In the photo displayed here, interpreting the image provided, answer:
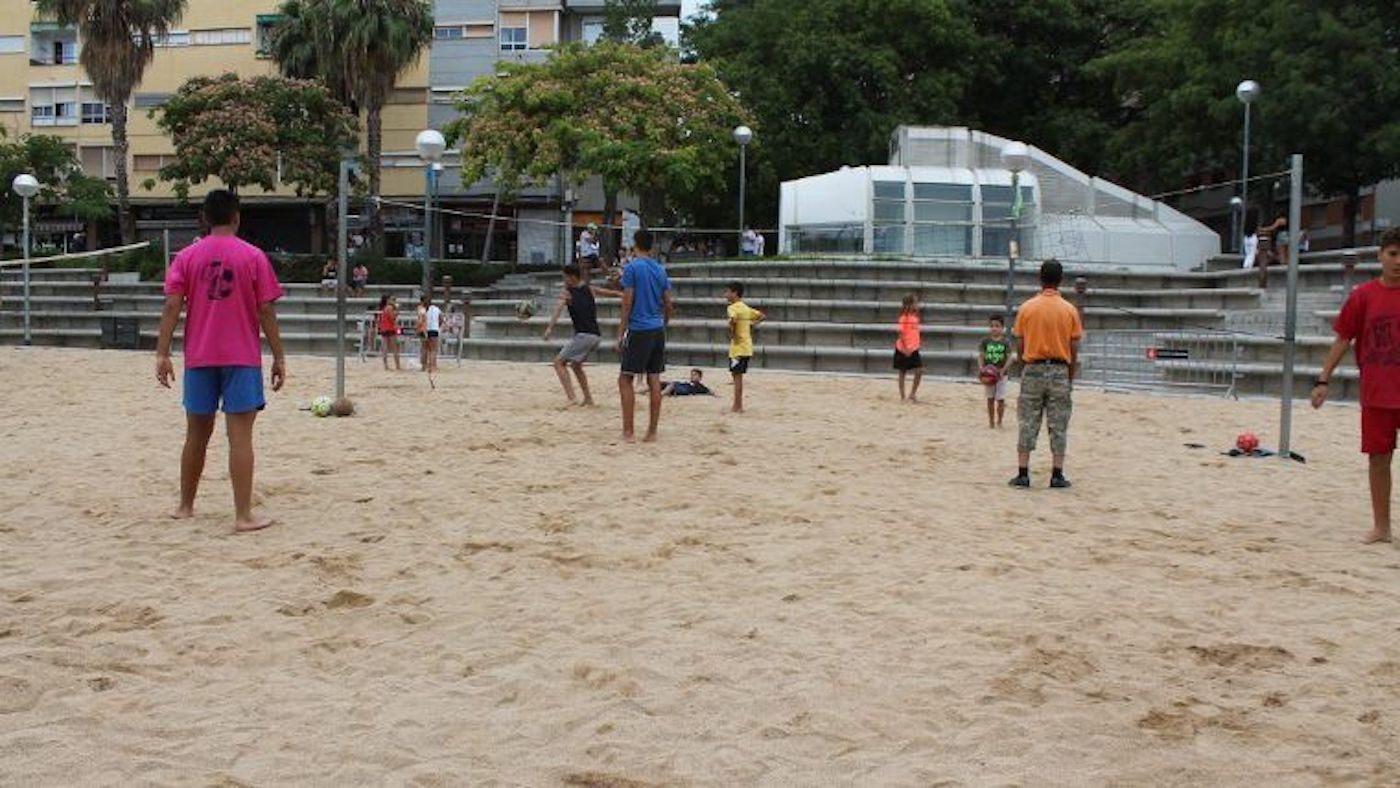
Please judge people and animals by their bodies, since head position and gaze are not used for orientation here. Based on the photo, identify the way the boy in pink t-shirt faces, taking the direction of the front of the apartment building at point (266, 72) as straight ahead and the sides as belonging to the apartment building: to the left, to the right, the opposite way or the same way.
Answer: the opposite way

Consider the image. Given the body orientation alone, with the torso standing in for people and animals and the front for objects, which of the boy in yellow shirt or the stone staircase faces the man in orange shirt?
the stone staircase

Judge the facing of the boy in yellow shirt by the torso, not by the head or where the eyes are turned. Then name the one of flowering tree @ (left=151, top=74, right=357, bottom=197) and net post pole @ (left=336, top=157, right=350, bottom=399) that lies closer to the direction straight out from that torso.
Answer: the net post pole

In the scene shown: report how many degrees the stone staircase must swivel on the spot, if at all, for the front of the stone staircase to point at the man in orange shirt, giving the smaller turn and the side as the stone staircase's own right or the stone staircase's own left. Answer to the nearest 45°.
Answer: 0° — it already faces them

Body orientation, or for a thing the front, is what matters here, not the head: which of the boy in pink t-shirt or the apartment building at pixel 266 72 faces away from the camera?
the boy in pink t-shirt

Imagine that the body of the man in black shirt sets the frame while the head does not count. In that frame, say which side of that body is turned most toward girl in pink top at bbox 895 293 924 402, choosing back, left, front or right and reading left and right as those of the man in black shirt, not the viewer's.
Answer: back

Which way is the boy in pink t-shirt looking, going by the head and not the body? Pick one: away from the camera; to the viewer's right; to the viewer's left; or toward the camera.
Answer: away from the camera

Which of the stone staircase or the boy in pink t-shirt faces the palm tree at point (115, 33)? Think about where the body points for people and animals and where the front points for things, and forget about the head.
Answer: the boy in pink t-shirt

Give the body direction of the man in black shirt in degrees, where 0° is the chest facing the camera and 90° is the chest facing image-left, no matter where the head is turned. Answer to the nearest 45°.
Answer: approximately 45°
